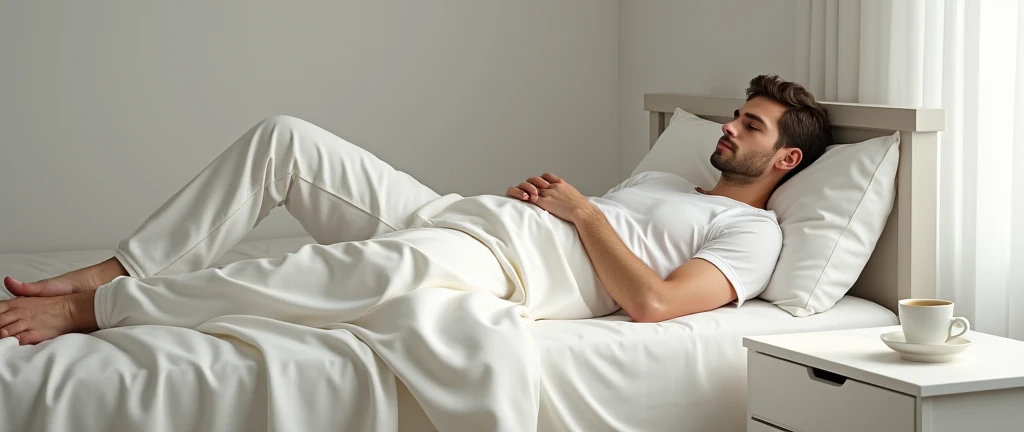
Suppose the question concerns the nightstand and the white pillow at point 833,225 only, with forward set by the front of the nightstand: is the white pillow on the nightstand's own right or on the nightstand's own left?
on the nightstand's own right

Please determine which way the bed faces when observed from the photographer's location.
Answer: facing the viewer and to the left of the viewer

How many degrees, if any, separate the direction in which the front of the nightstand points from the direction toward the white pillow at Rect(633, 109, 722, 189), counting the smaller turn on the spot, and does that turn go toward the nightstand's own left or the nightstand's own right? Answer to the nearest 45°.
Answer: approximately 90° to the nightstand's own right

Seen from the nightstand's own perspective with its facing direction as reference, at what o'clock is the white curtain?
The white curtain is roughly at 5 o'clock from the nightstand.

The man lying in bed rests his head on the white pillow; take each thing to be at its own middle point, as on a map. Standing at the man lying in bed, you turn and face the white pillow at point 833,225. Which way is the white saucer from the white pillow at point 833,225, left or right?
right

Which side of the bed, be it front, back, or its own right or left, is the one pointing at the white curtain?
back
